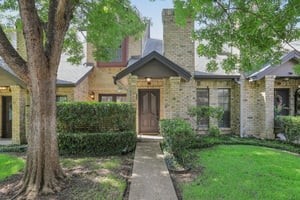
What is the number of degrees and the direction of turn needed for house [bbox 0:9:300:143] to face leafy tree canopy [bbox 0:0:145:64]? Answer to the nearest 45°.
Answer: approximately 45° to its right

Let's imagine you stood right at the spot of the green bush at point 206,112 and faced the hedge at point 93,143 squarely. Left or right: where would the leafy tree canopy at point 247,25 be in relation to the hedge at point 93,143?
left

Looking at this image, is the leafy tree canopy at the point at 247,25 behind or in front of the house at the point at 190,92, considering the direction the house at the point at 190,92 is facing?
in front

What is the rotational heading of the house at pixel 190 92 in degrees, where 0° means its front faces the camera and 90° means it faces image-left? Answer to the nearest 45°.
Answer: approximately 0°

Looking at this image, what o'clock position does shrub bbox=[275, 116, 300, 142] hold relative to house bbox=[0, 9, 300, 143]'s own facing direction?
The shrub is roughly at 10 o'clock from the house.
